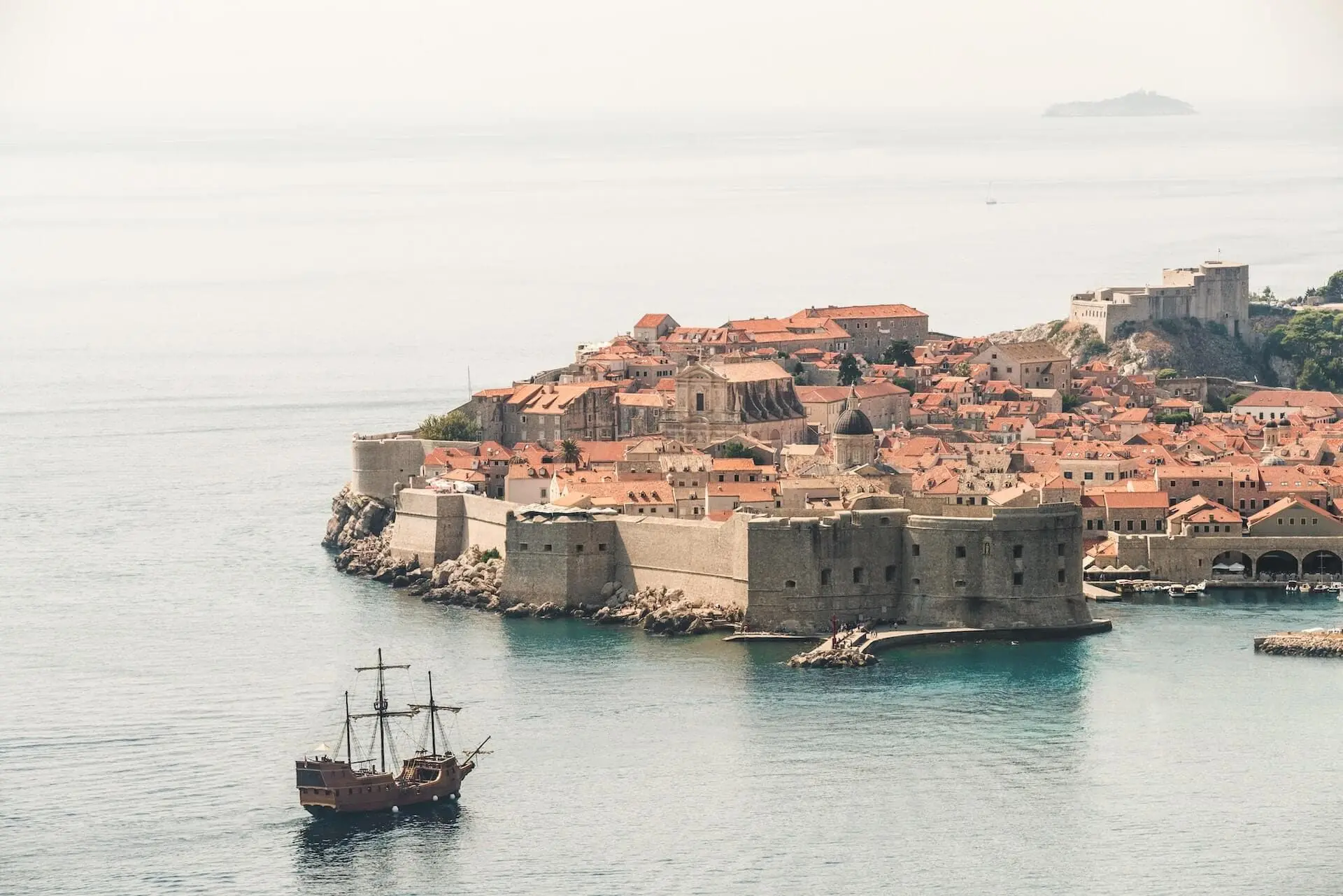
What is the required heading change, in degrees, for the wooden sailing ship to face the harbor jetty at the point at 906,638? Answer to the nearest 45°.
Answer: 0° — it already faces it

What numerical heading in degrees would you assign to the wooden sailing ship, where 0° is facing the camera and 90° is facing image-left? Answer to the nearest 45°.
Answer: approximately 225°

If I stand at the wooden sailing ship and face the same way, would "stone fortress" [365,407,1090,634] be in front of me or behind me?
in front

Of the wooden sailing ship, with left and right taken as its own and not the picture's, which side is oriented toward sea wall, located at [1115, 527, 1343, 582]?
front

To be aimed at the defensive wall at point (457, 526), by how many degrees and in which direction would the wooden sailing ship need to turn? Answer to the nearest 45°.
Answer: approximately 45° to its left

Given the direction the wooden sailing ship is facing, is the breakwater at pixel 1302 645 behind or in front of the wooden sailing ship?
in front
